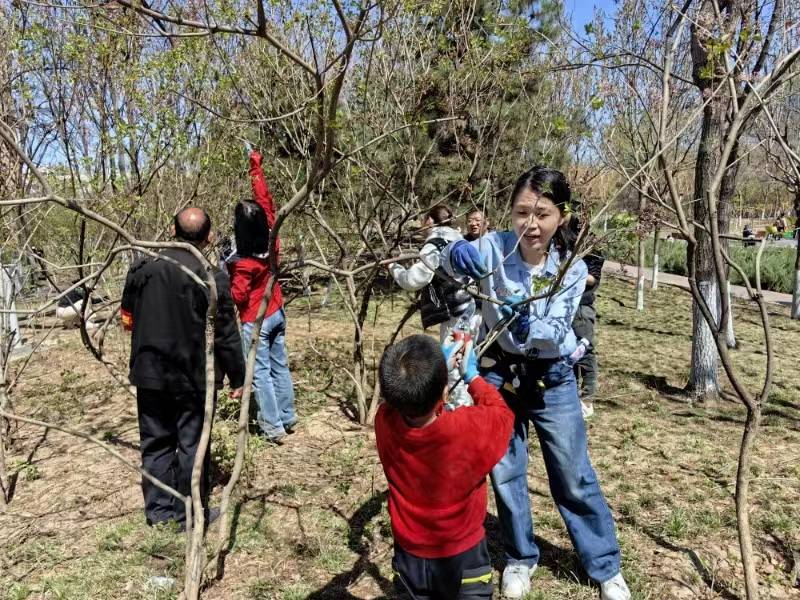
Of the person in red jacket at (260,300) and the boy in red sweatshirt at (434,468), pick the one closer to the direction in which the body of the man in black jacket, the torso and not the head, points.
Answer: the person in red jacket

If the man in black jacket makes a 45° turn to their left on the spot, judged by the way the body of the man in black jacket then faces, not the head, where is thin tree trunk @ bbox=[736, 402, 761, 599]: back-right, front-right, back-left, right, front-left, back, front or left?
back

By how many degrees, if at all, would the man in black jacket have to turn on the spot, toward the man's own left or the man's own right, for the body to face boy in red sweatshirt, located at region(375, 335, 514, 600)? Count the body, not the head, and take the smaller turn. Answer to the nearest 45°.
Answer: approximately 135° to the man's own right

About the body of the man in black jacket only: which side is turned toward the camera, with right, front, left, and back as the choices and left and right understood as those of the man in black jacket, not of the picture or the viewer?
back

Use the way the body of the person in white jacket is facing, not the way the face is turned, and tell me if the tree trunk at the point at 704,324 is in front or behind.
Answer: behind

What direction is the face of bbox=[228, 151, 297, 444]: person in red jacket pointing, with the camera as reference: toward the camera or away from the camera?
away from the camera

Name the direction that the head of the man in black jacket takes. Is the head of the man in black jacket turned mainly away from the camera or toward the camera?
away from the camera

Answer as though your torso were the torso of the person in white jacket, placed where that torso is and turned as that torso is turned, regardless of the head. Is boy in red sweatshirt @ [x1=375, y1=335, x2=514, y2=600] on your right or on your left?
on your left
